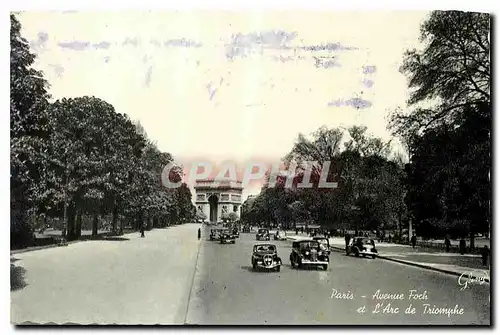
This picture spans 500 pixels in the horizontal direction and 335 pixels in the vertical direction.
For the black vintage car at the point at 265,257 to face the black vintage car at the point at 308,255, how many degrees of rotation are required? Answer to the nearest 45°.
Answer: approximately 90° to its left

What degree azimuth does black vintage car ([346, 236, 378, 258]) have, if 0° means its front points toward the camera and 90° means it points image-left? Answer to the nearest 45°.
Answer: approximately 315°

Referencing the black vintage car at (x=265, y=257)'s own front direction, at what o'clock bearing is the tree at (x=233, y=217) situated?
The tree is roughly at 5 o'clock from the black vintage car.

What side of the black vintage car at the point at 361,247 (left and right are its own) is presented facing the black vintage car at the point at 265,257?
right

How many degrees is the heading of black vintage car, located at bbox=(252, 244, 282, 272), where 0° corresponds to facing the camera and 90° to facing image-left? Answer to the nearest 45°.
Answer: approximately 0°

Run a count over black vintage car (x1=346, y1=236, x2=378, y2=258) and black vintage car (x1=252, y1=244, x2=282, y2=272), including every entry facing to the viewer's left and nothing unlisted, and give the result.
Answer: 0
